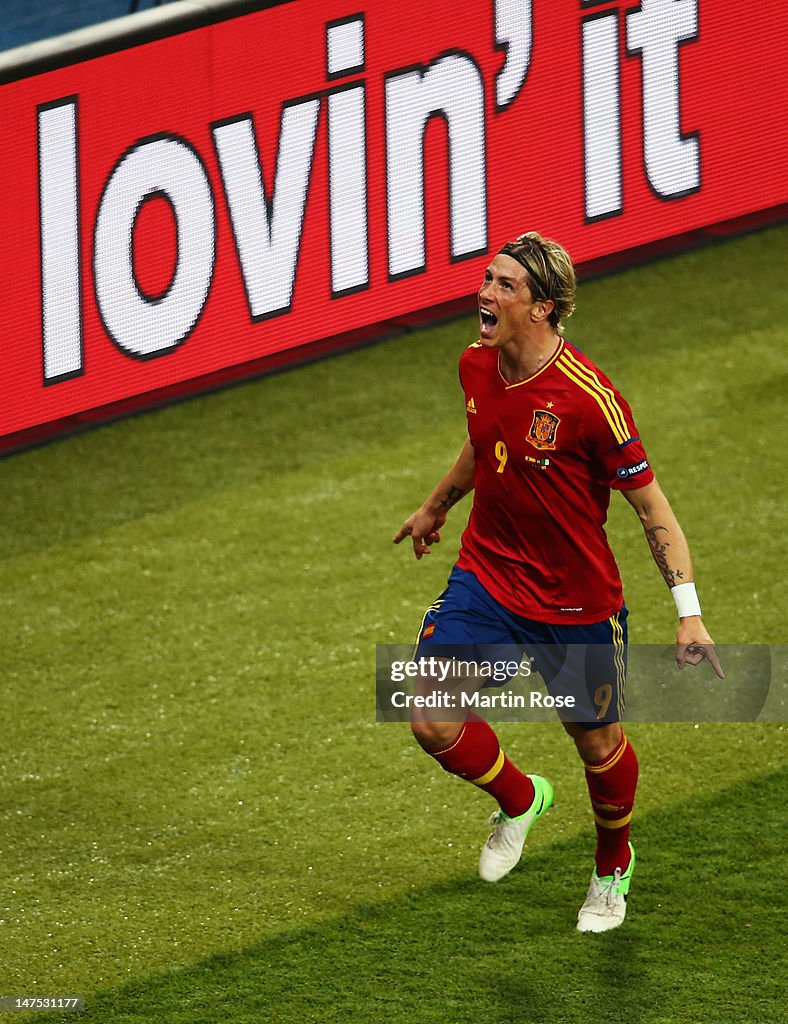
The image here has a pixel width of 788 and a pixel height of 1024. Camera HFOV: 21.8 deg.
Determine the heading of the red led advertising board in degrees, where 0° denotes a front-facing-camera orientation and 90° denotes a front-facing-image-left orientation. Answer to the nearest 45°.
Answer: approximately 315°
